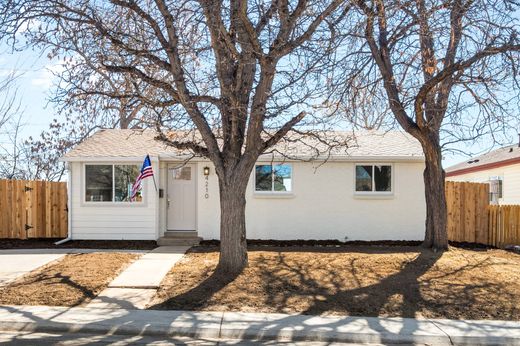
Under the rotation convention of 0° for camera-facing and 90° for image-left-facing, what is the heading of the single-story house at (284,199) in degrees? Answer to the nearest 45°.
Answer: approximately 0°

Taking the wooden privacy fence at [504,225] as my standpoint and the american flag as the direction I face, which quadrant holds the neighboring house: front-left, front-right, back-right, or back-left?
back-right

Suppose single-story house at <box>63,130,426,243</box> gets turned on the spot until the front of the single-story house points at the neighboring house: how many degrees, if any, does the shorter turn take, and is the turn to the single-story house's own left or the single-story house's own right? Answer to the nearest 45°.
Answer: approximately 135° to the single-story house's own left

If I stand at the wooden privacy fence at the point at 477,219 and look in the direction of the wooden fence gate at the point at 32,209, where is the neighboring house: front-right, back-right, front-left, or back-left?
back-right

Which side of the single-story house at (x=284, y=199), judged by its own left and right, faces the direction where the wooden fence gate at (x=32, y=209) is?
right

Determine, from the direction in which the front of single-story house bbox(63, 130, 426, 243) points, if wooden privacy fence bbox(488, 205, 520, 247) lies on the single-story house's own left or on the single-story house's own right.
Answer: on the single-story house's own left

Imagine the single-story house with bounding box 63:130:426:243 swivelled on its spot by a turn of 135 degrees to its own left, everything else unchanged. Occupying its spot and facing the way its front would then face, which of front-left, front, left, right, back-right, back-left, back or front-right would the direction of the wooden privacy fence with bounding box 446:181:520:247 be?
front-right
